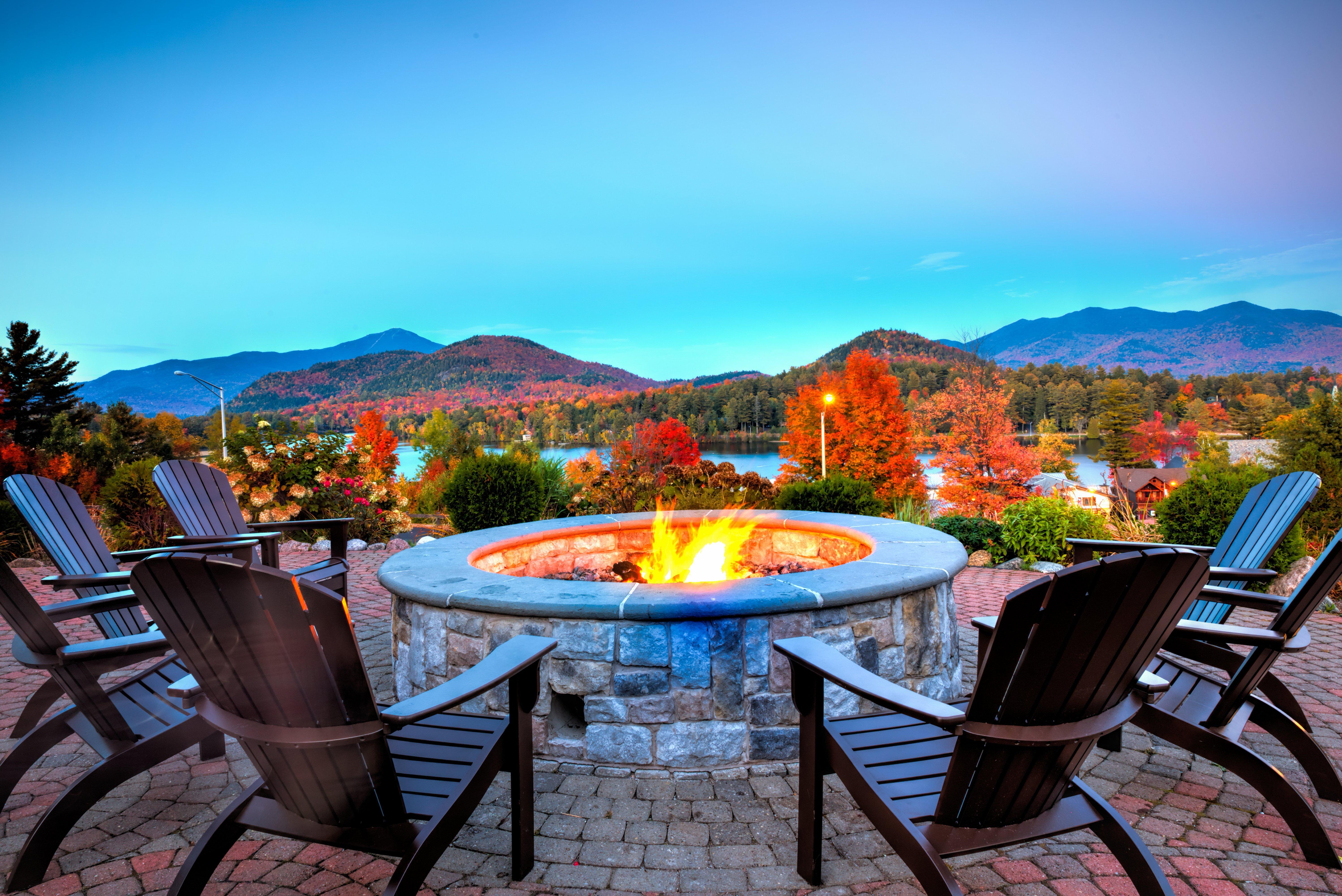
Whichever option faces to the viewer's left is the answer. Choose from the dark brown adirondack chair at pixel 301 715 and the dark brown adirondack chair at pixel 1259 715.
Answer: the dark brown adirondack chair at pixel 1259 715

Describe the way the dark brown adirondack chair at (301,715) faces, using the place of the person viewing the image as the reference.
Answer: facing away from the viewer and to the right of the viewer

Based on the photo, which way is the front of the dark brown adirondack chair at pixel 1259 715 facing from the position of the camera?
facing to the left of the viewer

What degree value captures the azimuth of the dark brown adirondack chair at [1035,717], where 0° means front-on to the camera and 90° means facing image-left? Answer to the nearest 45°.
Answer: approximately 135°

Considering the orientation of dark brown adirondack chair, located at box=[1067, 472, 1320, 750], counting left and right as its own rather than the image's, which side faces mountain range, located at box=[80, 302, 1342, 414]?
right

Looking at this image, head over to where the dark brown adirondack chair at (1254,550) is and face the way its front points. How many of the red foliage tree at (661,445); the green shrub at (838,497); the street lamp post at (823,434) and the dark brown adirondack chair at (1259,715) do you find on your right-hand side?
3

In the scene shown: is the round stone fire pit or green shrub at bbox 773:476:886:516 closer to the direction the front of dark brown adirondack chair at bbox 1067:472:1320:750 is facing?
the round stone fire pit

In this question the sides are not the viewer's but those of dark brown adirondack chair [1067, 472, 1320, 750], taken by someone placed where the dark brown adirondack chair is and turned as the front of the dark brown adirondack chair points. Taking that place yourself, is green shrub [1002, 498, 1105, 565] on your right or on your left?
on your right

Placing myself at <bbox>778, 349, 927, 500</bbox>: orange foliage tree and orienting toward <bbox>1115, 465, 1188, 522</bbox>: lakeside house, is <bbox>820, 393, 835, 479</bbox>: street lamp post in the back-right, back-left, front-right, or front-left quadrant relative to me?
back-right

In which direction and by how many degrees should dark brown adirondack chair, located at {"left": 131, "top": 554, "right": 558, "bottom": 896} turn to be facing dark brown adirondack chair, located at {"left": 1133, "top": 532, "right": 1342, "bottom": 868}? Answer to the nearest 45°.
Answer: approximately 45° to its right

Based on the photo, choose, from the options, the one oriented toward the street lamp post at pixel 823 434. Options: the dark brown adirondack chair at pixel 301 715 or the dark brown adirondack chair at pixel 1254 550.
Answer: the dark brown adirondack chair at pixel 301 715

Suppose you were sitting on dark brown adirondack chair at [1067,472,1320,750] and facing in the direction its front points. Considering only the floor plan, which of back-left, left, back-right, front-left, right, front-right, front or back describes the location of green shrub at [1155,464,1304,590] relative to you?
back-right
